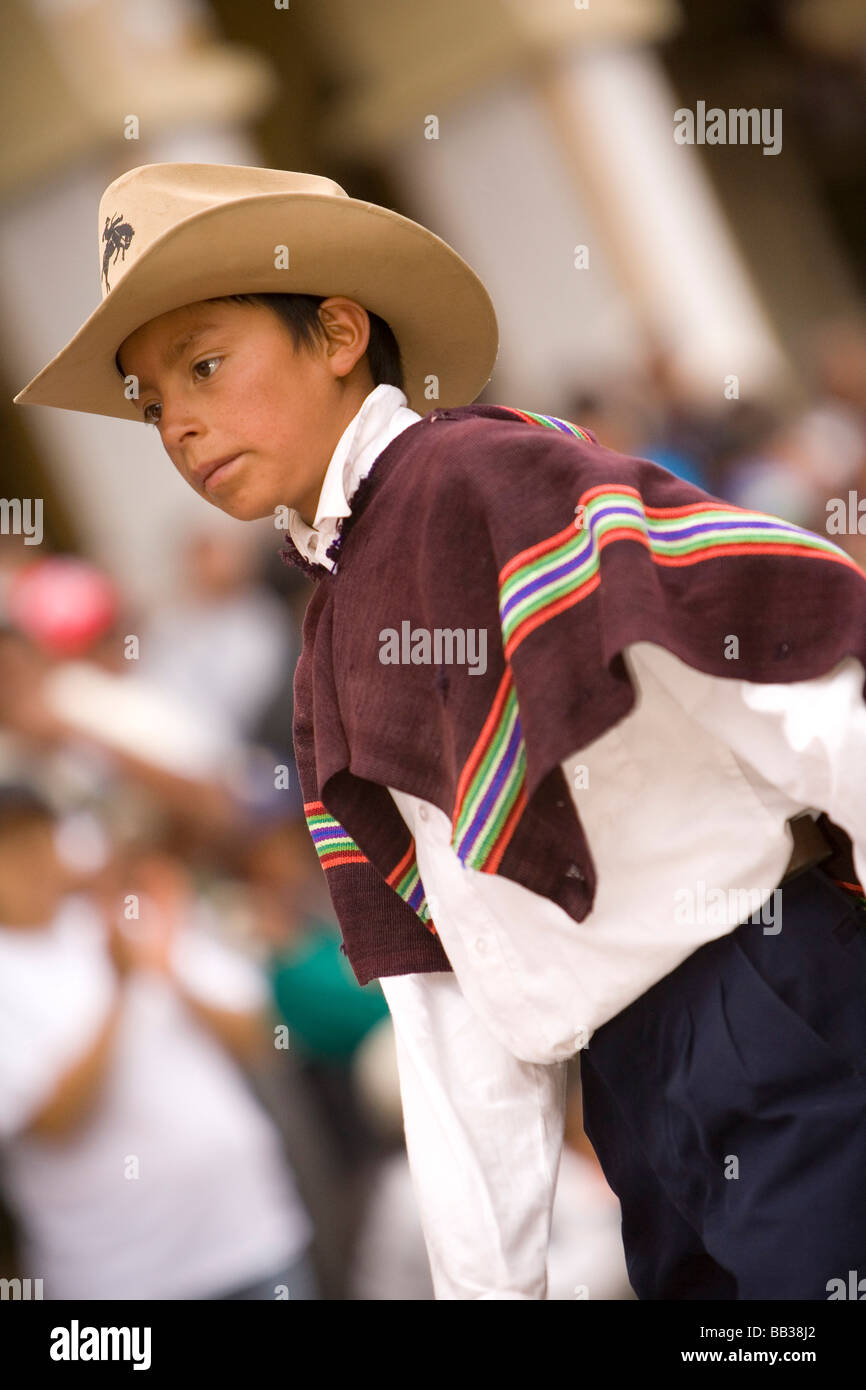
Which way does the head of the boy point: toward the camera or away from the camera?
toward the camera

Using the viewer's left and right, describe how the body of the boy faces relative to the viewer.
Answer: facing the viewer and to the left of the viewer
